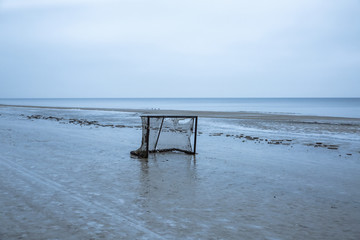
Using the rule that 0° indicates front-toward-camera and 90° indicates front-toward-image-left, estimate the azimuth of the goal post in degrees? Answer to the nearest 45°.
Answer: approximately 315°
